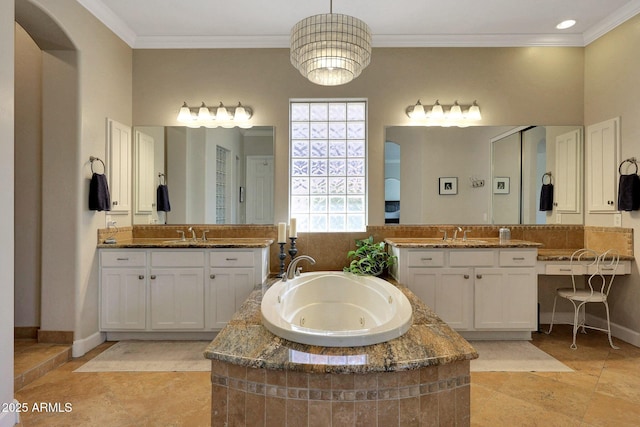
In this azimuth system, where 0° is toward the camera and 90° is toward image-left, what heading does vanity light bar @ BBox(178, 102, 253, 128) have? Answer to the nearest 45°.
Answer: approximately 0°

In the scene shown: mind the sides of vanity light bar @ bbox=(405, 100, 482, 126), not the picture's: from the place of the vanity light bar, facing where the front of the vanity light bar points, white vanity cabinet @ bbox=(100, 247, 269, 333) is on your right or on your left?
on your right

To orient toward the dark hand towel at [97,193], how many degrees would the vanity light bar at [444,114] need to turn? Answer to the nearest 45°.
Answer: approximately 45° to its right

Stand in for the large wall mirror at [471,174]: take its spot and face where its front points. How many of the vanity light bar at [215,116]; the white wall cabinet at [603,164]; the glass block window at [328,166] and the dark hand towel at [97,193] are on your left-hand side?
1

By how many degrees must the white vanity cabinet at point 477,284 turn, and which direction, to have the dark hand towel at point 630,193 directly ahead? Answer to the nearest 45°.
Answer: approximately 90° to its left

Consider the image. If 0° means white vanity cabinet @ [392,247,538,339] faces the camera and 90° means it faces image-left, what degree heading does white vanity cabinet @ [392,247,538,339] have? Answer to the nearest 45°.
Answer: approximately 0°

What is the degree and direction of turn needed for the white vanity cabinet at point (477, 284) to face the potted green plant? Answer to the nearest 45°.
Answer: approximately 90° to its right

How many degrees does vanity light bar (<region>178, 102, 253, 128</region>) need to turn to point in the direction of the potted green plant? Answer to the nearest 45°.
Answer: approximately 45° to its left

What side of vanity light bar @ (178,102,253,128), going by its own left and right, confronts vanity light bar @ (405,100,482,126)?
left

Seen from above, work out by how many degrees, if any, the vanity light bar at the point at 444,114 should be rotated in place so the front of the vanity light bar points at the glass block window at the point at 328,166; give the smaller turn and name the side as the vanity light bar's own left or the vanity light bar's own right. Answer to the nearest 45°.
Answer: approximately 90° to the vanity light bar's own right

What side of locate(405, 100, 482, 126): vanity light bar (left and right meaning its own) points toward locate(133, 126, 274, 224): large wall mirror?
right

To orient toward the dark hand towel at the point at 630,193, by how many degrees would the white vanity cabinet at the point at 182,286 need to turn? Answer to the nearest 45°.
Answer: approximately 45° to its left
